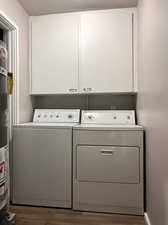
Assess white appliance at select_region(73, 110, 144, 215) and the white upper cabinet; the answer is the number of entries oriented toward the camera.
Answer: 2

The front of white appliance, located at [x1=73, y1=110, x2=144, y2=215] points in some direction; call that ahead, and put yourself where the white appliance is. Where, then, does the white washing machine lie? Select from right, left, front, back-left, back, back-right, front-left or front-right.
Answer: right

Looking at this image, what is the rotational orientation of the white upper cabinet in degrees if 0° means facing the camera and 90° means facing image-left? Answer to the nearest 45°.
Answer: approximately 0°
